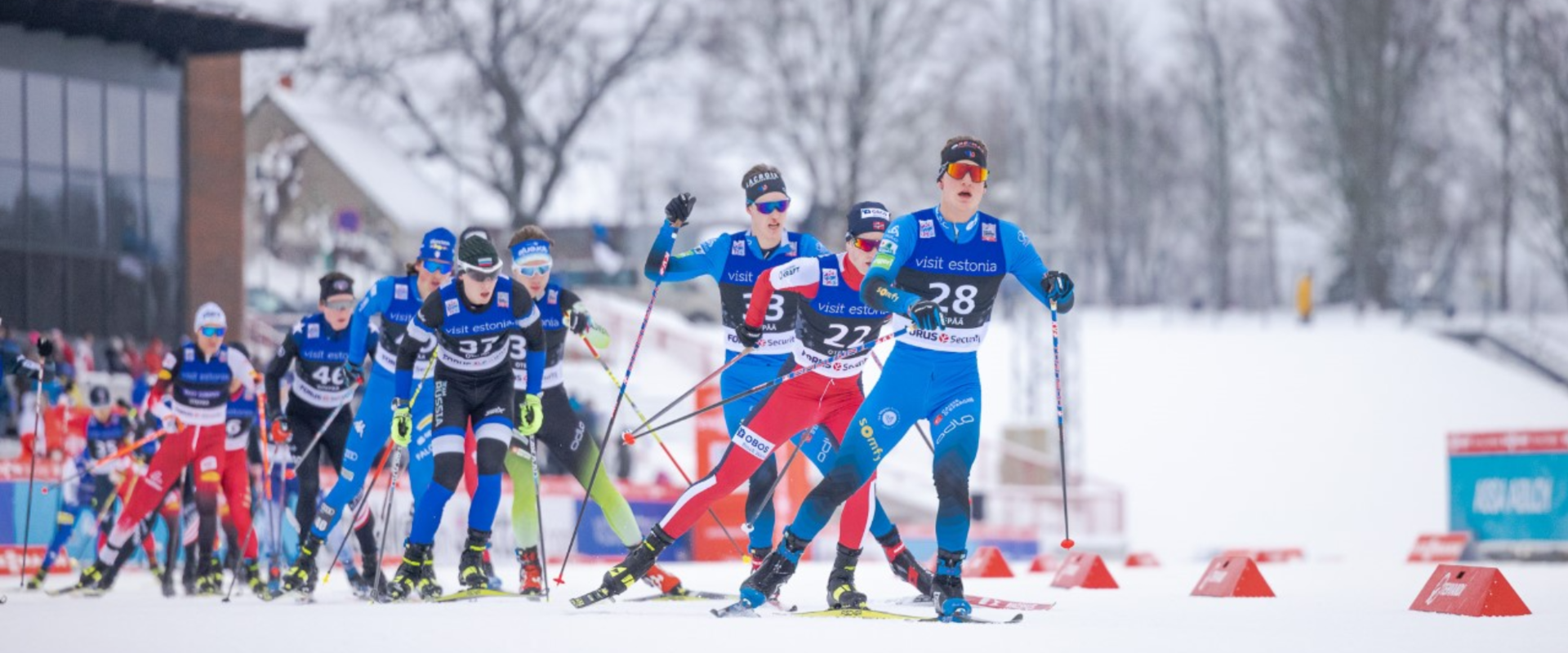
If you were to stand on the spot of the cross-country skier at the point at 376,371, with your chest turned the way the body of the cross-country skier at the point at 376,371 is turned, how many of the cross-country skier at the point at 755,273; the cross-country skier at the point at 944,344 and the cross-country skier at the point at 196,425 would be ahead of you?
2

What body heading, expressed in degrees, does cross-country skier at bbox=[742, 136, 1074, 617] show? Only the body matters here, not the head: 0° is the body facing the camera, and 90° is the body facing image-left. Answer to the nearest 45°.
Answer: approximately 0°

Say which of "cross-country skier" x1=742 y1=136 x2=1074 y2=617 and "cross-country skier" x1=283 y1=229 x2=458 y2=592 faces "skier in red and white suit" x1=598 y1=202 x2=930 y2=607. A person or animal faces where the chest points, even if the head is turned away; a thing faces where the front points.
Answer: "cross-country skier" x1=283 y1=229 x2=458 y2=592

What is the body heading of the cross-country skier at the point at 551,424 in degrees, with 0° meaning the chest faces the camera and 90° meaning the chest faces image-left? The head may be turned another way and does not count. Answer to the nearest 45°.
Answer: approximately 0°

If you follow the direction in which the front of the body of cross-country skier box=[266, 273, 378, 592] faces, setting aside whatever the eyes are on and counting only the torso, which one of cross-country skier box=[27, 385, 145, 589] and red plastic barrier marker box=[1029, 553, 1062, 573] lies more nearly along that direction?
the red plastic barrier marker

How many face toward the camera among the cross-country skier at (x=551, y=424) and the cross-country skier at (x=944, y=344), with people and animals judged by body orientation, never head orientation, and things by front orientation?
2
